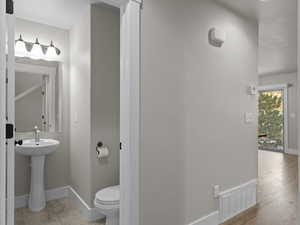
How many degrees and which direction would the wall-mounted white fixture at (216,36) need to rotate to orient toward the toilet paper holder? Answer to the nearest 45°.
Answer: approximately 135° to its right

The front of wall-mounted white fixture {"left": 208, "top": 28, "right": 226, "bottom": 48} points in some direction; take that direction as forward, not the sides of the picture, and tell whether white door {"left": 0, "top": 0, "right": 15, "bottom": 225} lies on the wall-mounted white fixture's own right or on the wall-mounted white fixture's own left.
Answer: on the wall-mounted white fixture's own right

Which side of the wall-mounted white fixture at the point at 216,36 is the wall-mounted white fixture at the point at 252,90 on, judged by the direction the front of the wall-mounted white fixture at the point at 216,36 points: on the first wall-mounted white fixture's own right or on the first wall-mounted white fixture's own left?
on the first wall-mounted white fixture's own left

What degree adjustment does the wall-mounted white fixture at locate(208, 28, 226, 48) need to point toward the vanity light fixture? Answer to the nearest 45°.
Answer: approximately 135° to its right

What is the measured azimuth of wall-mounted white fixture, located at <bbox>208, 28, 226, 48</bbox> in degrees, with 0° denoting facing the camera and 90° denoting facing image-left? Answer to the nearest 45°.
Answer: approximately 315°

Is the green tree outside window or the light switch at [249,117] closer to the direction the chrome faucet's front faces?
the light switch

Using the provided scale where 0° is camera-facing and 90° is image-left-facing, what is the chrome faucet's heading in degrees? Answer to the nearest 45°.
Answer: approximately 0°

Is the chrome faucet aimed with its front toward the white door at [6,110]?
yes

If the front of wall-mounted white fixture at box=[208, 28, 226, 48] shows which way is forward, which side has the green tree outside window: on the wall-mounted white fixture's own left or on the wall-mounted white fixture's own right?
on the wall-mounted white fixture's own left

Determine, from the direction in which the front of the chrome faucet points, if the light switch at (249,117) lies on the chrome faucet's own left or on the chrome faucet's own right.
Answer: on the chrome faucet's own left

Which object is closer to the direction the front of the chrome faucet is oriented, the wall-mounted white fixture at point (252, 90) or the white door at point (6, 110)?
the white door
